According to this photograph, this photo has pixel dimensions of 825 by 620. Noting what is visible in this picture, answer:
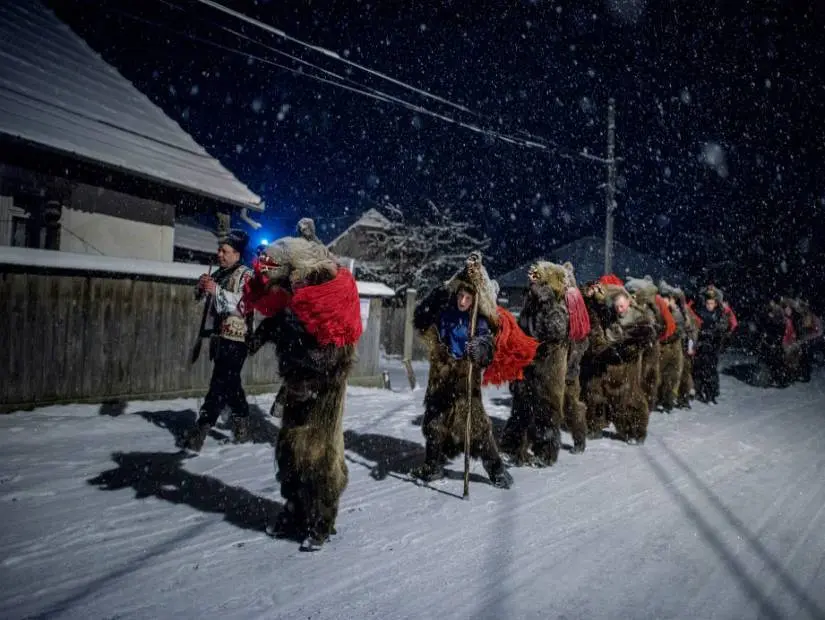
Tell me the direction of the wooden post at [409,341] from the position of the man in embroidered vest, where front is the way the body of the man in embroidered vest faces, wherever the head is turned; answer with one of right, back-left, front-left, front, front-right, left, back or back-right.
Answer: back-right

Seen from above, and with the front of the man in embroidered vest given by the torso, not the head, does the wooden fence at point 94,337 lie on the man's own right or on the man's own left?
on the man's own right

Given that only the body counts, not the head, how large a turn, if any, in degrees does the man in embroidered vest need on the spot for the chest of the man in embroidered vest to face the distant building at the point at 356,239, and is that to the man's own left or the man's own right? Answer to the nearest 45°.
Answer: approximately 90° to the man's own right

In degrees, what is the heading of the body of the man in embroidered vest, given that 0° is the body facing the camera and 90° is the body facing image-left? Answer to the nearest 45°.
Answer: approximately 90°

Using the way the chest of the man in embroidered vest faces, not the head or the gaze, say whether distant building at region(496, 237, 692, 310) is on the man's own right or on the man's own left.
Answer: on the man's own right

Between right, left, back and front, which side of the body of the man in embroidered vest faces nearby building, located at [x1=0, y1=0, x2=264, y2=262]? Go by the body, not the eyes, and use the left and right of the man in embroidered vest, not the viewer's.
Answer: right

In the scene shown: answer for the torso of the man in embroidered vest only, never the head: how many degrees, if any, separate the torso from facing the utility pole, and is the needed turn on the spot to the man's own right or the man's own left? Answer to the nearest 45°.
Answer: approximately 135° to the man's own right

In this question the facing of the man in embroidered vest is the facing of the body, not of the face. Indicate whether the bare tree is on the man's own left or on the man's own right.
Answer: on the man's own right
